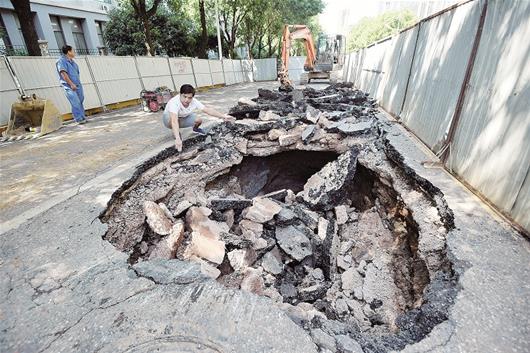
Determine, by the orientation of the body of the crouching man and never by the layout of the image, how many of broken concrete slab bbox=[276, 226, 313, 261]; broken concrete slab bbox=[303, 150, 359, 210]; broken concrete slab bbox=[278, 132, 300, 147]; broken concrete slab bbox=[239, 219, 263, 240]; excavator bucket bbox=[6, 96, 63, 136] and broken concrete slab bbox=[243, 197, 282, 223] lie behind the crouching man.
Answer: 1

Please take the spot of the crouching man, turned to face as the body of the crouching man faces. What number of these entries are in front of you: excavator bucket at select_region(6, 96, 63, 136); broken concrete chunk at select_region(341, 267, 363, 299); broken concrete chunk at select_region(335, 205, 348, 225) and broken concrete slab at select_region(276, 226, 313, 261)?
3

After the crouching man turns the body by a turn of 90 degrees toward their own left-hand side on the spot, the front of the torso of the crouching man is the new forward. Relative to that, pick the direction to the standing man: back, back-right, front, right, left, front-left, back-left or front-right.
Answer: left

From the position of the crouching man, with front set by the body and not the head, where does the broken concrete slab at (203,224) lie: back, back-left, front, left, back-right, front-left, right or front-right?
front-right

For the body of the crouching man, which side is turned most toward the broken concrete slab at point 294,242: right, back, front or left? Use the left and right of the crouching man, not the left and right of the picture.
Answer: front

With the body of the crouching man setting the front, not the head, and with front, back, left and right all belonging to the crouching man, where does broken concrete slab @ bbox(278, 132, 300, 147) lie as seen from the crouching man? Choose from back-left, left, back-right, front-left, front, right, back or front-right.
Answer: front-left

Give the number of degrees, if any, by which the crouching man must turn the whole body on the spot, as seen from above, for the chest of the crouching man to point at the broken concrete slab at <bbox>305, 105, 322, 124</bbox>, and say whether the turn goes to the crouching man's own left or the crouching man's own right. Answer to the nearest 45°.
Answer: approximately 45° to the crouching man's own left

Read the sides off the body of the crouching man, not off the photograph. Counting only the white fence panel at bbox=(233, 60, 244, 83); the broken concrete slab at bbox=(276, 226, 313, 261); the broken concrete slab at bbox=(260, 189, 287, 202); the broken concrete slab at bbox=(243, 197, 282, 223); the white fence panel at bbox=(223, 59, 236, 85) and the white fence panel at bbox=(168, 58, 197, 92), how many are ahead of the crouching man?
3

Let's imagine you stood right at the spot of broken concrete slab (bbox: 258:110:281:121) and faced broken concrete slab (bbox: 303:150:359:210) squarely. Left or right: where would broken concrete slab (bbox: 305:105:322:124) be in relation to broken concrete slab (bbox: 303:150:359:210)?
left

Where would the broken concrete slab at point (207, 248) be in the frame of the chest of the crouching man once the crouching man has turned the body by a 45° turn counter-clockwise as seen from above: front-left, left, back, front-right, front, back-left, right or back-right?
right

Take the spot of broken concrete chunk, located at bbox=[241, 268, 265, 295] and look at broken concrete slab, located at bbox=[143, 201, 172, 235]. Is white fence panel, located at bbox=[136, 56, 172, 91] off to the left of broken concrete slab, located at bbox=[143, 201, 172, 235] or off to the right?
right

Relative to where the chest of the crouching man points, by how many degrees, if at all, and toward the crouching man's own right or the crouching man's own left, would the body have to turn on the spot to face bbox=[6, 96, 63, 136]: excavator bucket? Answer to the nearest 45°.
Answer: approximately 180°

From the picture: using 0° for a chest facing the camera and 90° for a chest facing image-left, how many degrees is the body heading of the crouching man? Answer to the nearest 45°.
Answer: approximately 315°

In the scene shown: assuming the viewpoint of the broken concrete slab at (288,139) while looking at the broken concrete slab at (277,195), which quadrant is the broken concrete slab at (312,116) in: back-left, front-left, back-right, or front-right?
back-left

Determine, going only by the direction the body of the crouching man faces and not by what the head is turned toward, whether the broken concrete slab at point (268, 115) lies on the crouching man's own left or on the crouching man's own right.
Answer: on the crouching man's own left

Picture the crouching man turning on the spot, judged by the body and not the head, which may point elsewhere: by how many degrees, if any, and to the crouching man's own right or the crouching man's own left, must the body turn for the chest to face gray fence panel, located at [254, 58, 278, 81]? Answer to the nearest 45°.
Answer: approximately 135° to the crouching man's own left

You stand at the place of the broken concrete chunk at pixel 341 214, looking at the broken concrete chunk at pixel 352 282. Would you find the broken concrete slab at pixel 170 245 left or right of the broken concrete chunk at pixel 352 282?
right

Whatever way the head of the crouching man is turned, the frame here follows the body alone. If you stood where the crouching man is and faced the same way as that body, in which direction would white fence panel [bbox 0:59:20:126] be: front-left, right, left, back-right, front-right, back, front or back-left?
back
